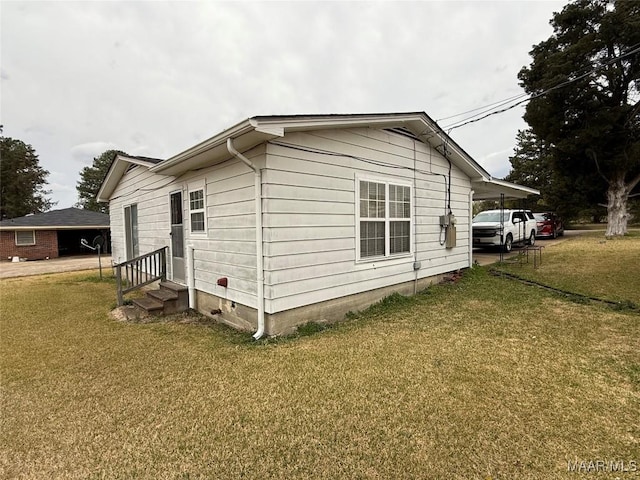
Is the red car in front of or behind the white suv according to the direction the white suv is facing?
behind

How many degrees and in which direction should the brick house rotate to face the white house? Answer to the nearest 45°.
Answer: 0° — it already faces it

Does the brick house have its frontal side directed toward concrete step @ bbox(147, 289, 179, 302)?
yes

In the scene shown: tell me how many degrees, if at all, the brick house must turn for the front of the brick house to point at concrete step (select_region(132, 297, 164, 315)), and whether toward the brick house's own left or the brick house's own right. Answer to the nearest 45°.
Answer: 0° — it already faces it

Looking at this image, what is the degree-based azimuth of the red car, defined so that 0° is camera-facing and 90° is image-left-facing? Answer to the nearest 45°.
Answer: approximately 45°

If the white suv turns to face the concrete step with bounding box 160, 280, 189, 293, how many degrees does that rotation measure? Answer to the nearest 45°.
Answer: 0° — it already faces it

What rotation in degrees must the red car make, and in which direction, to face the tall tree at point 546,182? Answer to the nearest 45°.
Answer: approximately 135° to its right

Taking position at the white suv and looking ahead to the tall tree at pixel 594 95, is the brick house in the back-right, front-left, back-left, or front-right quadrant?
back-left

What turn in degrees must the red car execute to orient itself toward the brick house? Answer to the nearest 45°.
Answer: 0° — it already faces it
